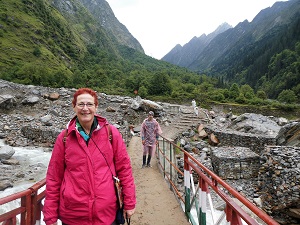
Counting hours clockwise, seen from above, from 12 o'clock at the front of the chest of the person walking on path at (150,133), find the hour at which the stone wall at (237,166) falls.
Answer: The stone wall is roughly at 8 o'clock from the person walking on path.

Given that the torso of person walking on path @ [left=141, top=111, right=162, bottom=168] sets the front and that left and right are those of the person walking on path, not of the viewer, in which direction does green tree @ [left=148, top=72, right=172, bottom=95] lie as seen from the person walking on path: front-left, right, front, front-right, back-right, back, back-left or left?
back

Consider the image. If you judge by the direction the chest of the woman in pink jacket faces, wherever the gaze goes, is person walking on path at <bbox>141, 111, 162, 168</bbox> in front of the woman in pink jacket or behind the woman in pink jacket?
behind

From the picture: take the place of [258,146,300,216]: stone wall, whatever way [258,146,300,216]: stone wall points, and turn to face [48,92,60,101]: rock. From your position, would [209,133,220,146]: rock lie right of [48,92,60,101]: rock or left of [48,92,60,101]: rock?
right

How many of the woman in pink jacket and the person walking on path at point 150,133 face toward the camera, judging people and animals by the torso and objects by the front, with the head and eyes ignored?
2

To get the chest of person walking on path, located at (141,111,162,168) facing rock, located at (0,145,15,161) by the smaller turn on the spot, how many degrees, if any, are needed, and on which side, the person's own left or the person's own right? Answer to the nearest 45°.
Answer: approximately 90° to the person's own right

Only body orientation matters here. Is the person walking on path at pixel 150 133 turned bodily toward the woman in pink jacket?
yes
